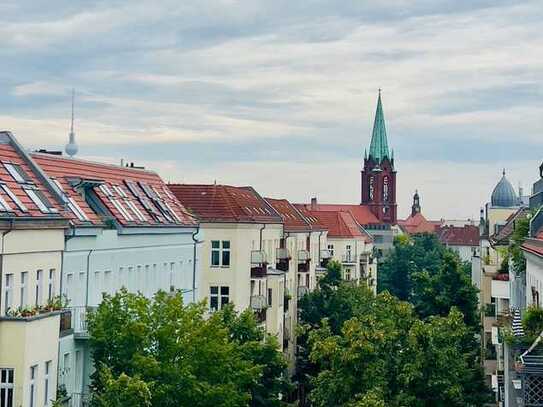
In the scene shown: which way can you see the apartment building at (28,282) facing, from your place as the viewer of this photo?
facing the viewer and to the right of the viewer

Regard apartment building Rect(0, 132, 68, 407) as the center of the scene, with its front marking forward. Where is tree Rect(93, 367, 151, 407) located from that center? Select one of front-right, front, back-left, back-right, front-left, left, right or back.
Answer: front

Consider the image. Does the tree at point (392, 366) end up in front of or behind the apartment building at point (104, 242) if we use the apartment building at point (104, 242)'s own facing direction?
in front

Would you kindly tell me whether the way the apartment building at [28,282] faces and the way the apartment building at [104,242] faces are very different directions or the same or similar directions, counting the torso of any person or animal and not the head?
same or similar directions

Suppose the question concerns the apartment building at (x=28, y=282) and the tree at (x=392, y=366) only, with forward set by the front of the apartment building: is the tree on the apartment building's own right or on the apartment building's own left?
on the apartment building's own left

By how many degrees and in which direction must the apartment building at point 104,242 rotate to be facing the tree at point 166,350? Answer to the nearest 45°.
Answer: approximately 45° to its right

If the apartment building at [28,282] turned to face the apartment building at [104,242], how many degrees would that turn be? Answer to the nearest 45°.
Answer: approximately 135° to its left

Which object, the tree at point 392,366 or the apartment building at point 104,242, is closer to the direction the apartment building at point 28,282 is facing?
the tree

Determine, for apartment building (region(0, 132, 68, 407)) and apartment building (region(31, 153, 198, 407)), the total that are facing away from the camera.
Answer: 0
